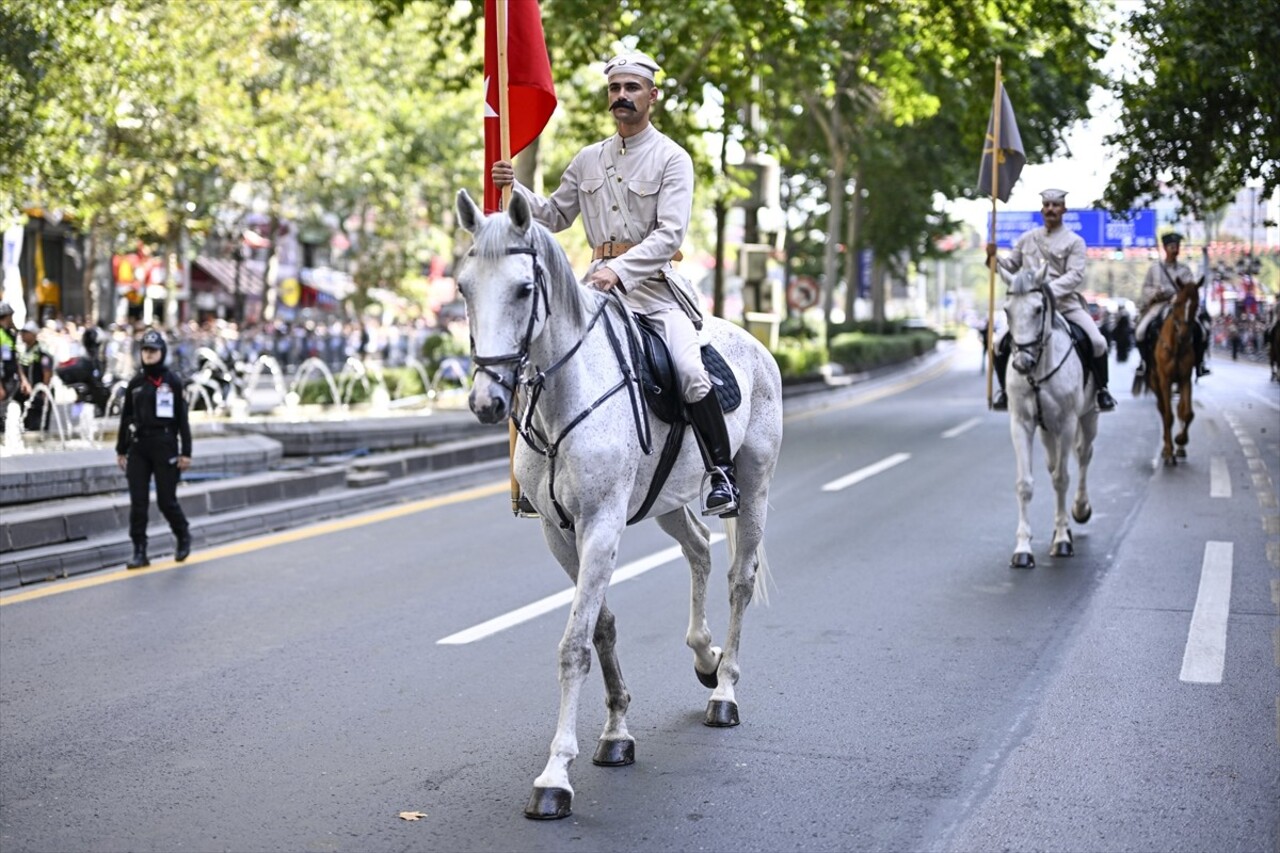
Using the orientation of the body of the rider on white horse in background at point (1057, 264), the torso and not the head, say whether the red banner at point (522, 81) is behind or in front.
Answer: in front

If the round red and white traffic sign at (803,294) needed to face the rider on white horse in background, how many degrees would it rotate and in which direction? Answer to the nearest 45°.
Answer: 0° — it already faces them

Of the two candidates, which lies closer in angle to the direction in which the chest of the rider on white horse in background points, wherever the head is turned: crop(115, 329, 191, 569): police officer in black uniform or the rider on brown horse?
the police officer in black uniform

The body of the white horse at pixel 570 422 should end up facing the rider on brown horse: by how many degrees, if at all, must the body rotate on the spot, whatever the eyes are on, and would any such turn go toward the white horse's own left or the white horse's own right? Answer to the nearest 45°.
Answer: approximately 180°

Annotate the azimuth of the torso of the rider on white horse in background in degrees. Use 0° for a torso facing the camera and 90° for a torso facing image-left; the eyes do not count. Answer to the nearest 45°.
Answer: approximately 0°

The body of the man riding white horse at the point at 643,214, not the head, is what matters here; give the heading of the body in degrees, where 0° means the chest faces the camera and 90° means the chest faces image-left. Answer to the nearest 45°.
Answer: approximately 45°

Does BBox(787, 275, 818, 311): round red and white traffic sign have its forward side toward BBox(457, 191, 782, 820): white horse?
yes

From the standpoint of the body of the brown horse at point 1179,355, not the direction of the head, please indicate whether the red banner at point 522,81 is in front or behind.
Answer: in front

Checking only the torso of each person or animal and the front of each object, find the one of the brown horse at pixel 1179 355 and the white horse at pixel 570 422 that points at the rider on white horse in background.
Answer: the brown horse
